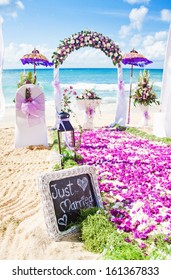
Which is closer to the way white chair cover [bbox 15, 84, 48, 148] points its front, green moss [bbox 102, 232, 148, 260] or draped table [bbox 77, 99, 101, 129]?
the draped table

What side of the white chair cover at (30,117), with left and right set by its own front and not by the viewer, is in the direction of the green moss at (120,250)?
back

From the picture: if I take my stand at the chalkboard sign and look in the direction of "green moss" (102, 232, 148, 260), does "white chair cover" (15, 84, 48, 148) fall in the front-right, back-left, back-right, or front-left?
back-left

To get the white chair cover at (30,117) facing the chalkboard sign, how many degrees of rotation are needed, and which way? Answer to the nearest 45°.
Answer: approximately 180°

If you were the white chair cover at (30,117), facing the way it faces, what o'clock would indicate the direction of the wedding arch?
The wedding arch is roughly at 1 o'clock from the white chair cover.

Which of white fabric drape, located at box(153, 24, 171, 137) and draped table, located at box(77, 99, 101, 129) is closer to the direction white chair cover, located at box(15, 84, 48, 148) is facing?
the draped table

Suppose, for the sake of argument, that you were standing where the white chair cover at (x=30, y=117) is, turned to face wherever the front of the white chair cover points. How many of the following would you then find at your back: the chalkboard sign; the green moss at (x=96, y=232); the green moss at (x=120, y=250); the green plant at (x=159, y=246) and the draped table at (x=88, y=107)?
4

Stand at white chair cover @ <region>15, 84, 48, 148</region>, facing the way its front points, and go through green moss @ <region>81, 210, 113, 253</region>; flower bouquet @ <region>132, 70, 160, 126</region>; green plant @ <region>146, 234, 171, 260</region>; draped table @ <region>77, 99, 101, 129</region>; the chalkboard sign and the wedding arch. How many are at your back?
3

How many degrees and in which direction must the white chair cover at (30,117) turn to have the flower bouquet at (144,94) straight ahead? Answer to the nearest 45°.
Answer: approximately 45° to its right

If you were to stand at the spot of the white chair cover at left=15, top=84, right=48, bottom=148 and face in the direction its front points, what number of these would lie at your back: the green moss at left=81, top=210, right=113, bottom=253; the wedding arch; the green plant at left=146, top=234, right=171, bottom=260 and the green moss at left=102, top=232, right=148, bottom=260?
3

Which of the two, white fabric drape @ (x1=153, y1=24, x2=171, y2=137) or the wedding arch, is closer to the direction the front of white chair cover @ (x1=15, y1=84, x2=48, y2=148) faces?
the wedding arch

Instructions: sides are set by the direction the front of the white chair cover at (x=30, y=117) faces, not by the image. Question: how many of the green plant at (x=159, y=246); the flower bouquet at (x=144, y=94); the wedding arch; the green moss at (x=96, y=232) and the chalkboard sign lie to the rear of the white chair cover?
3

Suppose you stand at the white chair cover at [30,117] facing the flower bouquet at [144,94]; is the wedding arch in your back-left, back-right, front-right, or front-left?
front-left

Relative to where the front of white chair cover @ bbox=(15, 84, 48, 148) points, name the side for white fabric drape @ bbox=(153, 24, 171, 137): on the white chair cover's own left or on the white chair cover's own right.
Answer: on the white chair cover's own right

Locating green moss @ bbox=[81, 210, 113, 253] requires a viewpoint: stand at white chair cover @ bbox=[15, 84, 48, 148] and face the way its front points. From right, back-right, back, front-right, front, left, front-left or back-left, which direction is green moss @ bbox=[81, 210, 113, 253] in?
back

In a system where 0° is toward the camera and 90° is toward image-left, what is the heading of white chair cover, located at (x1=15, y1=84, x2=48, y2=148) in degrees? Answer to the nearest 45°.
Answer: approximately 180°

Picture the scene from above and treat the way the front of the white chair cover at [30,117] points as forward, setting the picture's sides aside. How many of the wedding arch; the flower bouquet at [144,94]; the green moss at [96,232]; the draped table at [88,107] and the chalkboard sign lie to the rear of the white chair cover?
2

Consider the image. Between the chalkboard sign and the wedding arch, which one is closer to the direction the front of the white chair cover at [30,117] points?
the wedding arch
